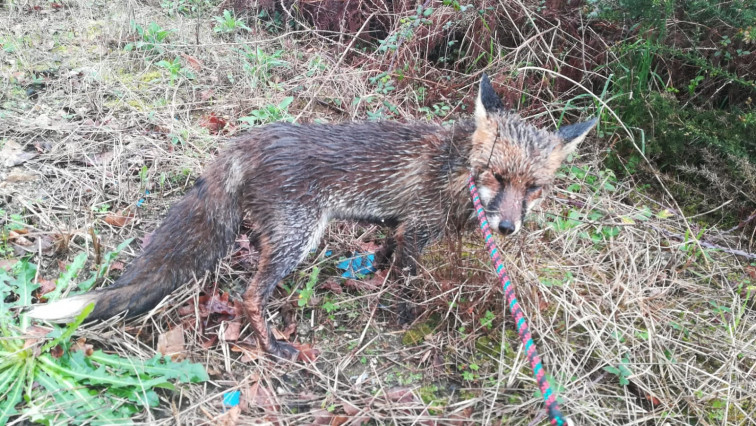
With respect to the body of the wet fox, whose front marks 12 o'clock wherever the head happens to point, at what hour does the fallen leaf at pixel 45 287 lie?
The fallen leaf is roughly at 6 o'clock from the wet fox.

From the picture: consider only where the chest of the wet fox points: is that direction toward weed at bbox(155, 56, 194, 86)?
no

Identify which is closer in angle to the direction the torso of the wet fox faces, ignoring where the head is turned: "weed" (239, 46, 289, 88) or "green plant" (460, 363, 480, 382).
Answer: the green plant

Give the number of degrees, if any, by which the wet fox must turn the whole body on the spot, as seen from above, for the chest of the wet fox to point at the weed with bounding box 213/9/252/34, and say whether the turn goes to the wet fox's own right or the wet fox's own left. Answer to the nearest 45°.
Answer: approximately 90° to the wet fox's own left

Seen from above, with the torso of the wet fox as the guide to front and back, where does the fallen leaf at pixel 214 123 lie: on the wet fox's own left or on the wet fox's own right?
on the wet fox's own left

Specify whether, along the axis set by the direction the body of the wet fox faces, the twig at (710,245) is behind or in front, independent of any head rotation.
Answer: in front

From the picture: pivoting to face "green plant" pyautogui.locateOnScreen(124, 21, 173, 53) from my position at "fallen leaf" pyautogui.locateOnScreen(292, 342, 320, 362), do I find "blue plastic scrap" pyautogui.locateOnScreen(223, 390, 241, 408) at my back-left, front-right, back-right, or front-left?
back-left

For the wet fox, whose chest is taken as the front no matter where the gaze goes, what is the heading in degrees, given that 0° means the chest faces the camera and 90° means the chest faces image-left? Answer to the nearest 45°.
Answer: approximately 270°

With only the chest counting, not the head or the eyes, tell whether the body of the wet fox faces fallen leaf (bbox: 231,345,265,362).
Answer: no

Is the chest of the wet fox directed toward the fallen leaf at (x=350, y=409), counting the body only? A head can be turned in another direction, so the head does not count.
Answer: no

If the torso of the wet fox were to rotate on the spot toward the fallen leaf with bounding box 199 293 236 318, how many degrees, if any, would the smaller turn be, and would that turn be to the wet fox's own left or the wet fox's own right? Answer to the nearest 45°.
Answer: approximately 180°

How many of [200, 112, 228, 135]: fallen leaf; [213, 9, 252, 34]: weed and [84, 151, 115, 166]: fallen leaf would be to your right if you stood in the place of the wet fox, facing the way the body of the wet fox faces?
0

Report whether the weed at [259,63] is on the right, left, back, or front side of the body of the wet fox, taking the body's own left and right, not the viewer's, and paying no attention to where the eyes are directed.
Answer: left

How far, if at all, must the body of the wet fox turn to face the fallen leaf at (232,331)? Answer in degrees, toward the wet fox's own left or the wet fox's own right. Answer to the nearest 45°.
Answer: approximately 135° to the wet fox's own right

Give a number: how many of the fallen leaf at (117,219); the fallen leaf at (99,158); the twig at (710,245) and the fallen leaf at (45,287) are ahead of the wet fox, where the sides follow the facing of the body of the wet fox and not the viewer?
1
